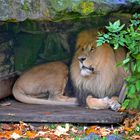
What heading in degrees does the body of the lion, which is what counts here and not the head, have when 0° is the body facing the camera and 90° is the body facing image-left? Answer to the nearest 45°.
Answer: approximately 270°

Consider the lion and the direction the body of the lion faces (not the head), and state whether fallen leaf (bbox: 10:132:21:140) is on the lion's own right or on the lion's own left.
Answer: on the lion's own right
